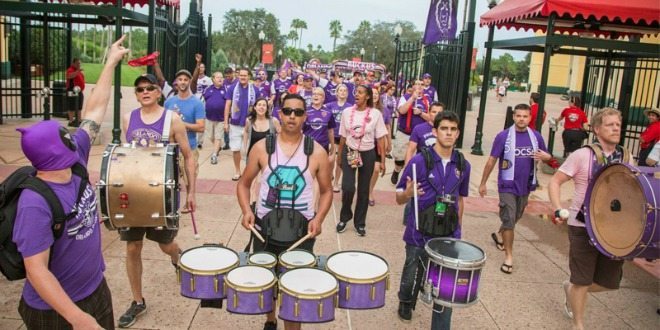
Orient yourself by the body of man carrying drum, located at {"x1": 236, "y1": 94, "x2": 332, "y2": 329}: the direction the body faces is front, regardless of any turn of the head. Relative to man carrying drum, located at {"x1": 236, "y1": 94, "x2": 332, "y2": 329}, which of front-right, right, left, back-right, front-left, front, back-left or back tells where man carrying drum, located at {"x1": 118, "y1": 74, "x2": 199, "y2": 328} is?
back-right

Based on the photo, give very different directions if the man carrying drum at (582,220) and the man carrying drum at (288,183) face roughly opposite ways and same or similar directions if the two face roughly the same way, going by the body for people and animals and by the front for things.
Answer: same or similar directions

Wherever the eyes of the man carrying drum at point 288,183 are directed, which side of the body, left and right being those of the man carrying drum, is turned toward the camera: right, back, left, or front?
front

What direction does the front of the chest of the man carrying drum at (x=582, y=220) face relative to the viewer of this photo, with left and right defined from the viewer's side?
facing the viewer and to the right of the viewer

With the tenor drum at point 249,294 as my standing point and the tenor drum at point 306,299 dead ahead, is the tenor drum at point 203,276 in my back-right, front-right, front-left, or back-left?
back-left

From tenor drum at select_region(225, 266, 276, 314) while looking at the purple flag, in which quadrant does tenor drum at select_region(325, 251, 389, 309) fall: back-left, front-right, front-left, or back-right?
front-right

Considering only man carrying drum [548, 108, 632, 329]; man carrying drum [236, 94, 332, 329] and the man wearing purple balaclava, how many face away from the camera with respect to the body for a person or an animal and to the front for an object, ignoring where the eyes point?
0

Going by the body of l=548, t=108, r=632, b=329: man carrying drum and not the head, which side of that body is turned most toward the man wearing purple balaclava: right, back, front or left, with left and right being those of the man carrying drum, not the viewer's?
right

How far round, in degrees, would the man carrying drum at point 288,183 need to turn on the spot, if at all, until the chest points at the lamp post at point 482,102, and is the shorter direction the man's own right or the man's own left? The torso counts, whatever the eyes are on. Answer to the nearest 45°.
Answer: approximately 135° to the man's own left

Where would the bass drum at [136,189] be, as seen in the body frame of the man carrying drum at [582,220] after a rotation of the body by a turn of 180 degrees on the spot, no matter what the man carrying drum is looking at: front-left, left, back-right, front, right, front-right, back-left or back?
left

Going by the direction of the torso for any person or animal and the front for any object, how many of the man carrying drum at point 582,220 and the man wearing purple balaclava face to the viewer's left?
0

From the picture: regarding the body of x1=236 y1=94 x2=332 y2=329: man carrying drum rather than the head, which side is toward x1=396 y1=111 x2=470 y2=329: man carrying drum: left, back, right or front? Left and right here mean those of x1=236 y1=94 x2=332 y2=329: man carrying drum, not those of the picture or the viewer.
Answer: left

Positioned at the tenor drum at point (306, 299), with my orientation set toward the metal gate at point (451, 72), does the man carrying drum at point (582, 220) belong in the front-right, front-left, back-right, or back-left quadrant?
front-right
